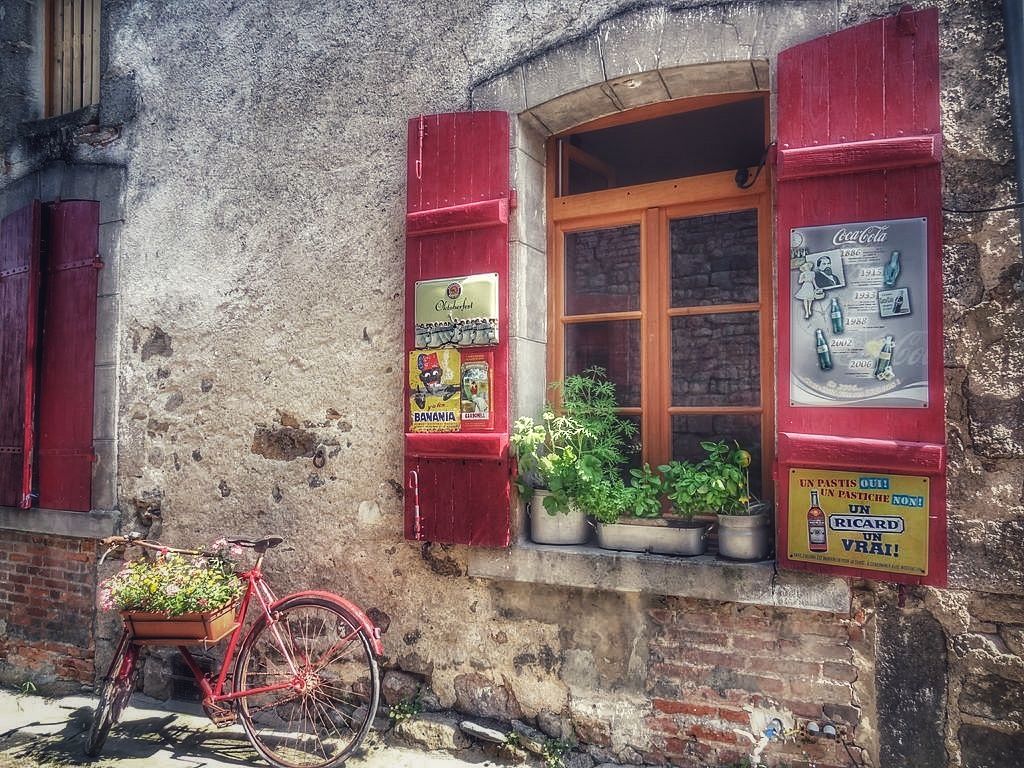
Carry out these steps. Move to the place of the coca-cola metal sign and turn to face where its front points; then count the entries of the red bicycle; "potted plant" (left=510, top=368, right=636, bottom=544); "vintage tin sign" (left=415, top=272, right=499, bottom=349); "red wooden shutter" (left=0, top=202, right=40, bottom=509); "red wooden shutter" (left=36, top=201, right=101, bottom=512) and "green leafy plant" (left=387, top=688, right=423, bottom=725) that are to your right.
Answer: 6

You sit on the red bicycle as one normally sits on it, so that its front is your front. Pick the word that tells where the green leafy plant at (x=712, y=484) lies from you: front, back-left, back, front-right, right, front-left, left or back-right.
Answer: back

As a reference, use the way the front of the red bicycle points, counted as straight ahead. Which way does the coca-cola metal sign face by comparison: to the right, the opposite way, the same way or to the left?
to the left

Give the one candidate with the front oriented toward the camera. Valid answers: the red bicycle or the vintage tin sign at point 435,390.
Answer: the vintage tin sign

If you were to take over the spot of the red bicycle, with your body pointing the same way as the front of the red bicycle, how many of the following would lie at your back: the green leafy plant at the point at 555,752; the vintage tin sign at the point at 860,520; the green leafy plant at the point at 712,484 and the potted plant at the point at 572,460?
4

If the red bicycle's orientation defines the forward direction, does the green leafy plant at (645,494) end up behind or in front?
behind

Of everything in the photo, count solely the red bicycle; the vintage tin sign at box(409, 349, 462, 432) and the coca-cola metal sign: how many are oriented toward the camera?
2

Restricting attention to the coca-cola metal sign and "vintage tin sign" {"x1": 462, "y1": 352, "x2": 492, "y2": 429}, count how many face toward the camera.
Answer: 2

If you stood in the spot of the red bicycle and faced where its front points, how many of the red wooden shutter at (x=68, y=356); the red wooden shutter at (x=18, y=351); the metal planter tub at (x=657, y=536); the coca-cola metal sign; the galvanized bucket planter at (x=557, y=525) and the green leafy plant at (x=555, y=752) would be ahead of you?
2

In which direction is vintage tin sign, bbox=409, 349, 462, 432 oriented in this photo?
toward the camera

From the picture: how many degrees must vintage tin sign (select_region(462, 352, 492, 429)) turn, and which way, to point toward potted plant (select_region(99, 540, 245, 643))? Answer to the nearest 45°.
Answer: approximately 90° to its right

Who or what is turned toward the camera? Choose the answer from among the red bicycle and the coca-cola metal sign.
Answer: the coca-cola metal sign

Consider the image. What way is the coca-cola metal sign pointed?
toward the camera

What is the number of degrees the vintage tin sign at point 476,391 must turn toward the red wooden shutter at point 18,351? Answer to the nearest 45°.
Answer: approximately 135° to its right

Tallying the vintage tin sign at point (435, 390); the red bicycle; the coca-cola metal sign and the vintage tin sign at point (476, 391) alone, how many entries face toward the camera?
3

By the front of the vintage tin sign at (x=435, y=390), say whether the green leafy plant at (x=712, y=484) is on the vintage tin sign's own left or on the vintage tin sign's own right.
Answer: on the vintage tin sign's own left

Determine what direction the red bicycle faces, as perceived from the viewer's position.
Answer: facing away from the viewer and to the left of the viewer

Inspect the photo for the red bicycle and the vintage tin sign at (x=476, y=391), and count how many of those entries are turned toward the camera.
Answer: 1
